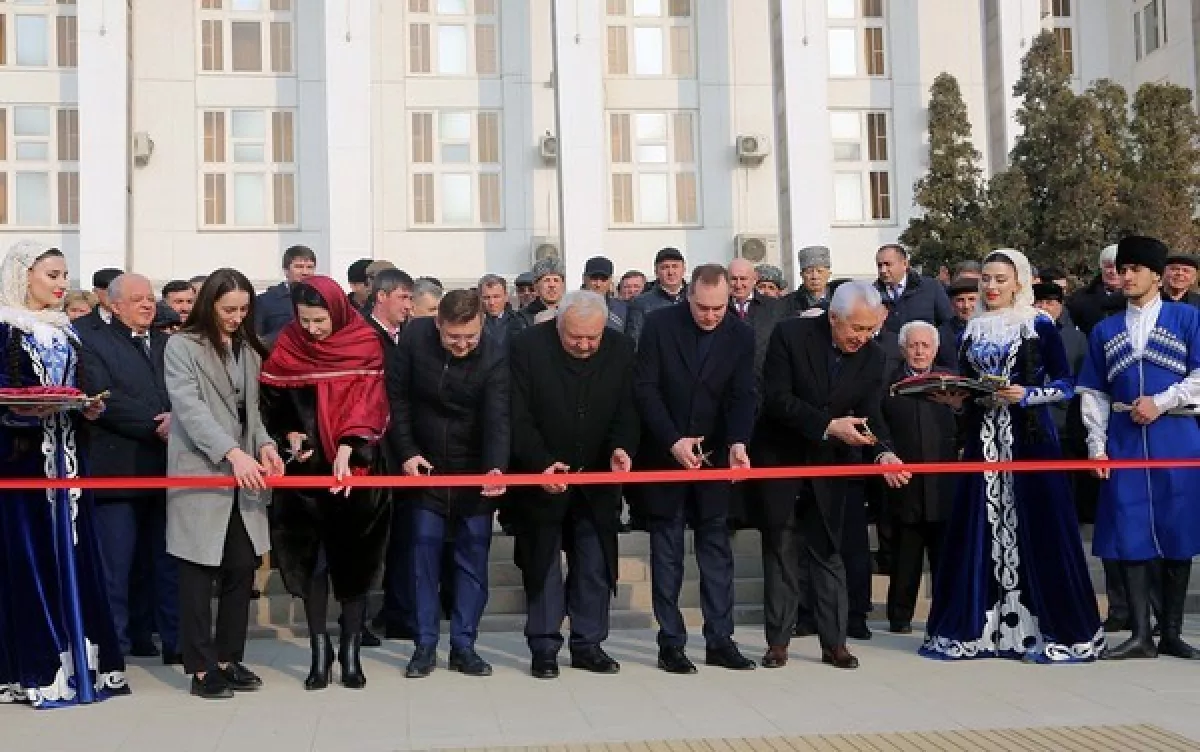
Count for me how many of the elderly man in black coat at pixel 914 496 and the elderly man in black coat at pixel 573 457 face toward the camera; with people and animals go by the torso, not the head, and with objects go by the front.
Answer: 2

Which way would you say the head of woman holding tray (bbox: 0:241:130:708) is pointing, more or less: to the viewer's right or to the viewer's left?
to the viewer's right

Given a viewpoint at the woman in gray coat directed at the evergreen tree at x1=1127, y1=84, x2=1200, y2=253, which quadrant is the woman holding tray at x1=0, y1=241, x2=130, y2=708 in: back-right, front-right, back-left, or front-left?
back-left

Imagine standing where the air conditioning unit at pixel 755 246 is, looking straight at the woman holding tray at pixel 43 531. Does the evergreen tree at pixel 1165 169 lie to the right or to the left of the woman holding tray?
left

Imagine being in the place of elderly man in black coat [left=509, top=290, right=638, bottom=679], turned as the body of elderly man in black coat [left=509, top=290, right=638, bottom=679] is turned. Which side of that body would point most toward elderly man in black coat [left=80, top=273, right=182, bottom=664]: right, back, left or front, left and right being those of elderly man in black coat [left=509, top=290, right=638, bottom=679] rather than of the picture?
right

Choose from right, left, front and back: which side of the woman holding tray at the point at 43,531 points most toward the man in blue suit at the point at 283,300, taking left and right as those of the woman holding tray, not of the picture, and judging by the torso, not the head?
left

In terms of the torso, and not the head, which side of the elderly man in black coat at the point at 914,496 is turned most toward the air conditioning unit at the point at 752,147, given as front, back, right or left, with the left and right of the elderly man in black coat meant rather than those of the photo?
back

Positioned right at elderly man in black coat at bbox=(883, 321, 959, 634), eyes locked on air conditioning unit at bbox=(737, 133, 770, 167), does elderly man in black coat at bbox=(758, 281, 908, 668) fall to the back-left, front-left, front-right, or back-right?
back-left

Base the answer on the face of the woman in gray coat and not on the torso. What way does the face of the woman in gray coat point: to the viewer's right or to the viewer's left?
to the viewer's right
